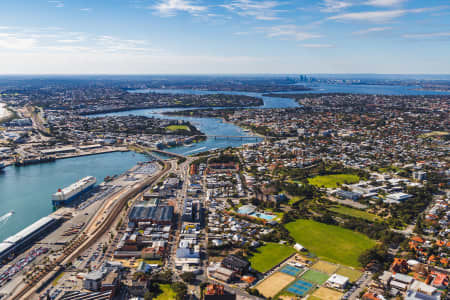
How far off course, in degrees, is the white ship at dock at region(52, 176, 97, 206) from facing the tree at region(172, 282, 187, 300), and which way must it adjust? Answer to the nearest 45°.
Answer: approximately 135° to its right

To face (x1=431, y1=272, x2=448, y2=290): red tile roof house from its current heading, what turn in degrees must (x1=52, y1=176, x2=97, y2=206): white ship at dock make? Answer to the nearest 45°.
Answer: approximately 90° to its right

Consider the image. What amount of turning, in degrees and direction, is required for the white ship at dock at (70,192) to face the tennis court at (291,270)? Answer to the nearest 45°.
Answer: approximately 90° to its right

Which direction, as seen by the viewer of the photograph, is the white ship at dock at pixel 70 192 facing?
facing away from the viewer and to the right of the viewer

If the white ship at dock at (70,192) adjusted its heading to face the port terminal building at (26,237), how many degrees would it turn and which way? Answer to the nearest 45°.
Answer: approximately 135° to its right

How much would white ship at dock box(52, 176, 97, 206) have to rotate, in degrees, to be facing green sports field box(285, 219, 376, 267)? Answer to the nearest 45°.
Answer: approximately 90° to its right

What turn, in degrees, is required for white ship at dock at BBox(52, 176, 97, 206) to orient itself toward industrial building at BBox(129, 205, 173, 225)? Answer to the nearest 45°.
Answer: approximately 90° to its right
